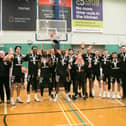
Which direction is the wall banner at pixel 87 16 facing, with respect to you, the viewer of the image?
facing the viewer
